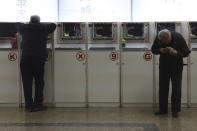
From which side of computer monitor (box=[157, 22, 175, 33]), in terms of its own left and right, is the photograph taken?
front

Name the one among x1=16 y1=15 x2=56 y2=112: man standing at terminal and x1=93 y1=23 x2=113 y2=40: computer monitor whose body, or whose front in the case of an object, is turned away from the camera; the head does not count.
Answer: the man standing at terminal

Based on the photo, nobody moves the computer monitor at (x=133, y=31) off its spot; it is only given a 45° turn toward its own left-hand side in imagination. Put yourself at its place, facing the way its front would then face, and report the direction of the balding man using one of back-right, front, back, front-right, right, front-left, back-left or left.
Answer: front

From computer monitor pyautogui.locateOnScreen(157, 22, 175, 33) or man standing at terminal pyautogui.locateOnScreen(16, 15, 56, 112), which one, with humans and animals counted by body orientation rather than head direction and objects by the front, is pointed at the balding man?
the computer monitor

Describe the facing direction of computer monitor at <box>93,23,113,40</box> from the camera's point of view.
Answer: facing the viewer

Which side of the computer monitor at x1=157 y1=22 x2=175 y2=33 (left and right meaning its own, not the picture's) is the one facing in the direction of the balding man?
front

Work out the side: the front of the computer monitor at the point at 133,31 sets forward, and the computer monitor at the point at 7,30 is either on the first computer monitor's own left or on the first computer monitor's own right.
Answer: on the first computer monitor's own right

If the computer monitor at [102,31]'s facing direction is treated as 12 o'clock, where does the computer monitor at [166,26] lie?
the computer monitor at [166,26] is roughly at 9 o'clock from the computer monitor at [102,31].

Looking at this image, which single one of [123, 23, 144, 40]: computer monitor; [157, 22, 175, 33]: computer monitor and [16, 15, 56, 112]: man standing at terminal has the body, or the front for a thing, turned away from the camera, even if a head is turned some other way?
the man standing at terminal

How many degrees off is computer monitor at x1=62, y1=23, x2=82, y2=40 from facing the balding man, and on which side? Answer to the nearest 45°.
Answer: approximately 45° to its left

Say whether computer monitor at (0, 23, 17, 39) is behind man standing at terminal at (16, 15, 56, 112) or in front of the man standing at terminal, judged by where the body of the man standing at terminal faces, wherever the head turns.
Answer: in front

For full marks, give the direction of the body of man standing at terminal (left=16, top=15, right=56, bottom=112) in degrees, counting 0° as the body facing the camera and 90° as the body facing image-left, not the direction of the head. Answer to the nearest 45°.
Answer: approximately 180°

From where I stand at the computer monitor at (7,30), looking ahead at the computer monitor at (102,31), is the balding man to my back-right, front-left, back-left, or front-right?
front-right

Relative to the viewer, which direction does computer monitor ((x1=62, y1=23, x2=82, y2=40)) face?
toward the camera

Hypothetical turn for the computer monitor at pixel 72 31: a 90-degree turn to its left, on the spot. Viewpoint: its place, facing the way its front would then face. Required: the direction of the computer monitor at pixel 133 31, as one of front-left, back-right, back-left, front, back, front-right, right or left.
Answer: front
